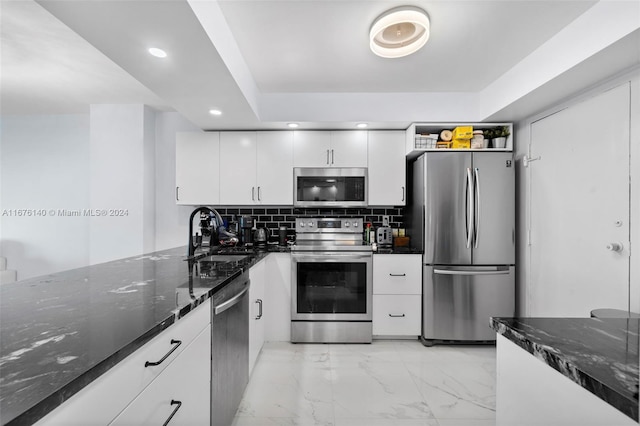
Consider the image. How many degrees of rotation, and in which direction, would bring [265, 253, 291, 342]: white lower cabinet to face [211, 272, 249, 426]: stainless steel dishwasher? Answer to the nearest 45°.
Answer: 0° — it already faces it

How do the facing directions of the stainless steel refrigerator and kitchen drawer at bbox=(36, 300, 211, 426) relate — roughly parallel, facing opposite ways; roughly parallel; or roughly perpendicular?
roughly perpendicular

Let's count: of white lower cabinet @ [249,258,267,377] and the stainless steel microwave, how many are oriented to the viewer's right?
1

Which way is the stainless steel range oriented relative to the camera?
toward the camera

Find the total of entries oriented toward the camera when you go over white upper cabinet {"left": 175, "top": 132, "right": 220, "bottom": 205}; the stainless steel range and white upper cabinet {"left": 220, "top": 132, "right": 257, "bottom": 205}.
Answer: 3

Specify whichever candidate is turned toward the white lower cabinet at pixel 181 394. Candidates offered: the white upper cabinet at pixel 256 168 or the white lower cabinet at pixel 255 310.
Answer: the white upper cabinet

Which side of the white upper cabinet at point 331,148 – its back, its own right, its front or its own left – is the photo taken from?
front

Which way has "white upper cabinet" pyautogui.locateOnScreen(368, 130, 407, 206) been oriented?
toward the camera

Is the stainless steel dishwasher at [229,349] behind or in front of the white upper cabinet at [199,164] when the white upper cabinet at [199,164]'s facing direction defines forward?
in front

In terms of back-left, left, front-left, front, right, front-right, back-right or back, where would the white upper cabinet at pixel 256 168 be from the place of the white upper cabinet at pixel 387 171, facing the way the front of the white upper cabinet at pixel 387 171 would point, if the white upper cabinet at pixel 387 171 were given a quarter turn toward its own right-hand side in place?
front

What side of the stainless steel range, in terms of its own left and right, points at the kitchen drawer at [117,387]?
front

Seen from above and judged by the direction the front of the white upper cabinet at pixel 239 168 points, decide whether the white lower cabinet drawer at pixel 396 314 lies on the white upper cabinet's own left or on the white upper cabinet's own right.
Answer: on the white upper cabinet's own left

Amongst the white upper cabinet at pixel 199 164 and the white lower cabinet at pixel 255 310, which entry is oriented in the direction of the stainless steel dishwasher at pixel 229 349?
the white upper cabinet
